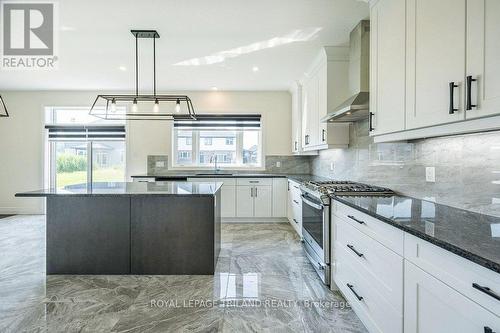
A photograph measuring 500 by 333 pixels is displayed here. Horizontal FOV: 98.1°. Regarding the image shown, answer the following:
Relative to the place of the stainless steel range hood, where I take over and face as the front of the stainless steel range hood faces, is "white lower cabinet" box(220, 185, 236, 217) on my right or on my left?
on my right

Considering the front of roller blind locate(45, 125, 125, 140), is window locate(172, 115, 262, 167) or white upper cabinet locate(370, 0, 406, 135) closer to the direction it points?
the white upper cabinet

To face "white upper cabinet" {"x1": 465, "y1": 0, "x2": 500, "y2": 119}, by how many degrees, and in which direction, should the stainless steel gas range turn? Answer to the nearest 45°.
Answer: approximately 90° to its left

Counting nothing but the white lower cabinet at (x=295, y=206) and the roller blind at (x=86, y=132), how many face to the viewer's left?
1

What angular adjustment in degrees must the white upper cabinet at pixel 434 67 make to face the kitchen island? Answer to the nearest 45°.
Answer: approximately 45° to its right

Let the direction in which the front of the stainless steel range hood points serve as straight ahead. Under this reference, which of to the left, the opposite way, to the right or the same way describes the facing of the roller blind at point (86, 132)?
to the left

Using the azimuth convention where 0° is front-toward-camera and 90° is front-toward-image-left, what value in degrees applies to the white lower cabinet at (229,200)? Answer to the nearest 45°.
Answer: approximately 0°

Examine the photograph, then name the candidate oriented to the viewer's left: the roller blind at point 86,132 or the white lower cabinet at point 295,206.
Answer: the white lower cabinet

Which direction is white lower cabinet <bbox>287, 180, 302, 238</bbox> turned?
to the viewer's left

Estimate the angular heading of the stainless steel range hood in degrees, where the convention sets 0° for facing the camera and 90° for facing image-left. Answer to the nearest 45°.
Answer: approximately 45°

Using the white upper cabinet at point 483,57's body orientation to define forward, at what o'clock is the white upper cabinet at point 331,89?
the white upper cabinet at point 331,89 is roughly at 3 o'clock from the white upper cabinet at point 483,57.

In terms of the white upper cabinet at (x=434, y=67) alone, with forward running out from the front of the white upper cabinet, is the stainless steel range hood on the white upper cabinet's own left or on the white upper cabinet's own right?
on the white upper cabinet's own right

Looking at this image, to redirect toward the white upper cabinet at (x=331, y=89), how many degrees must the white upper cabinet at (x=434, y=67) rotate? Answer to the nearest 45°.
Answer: approximately 90° to its right

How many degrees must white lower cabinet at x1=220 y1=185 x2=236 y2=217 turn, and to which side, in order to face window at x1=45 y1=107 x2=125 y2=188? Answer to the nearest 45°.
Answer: approximately 90° to its right
